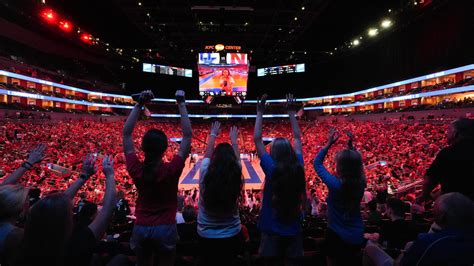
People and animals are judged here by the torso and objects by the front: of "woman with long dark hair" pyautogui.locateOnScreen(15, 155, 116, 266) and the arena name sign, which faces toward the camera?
the arena name sign

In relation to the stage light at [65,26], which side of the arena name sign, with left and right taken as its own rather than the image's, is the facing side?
right

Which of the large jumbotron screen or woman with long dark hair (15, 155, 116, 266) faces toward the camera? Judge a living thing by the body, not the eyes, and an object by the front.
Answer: the large jumbotron screen

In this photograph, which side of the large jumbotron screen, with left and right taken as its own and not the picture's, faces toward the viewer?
front

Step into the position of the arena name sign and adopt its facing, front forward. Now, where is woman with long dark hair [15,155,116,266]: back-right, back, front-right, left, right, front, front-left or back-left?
front

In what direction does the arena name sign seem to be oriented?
toward the camera

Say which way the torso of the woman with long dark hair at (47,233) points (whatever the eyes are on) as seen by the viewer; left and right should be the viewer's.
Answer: facing away from the viewer and to the right of the viewer

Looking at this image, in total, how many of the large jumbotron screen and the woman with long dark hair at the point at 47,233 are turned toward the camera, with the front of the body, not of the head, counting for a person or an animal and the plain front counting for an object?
1

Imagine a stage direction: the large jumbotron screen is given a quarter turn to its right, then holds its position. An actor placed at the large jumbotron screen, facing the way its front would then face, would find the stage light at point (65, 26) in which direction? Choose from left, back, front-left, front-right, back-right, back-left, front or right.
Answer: front

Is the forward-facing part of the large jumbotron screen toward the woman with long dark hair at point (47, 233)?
yes

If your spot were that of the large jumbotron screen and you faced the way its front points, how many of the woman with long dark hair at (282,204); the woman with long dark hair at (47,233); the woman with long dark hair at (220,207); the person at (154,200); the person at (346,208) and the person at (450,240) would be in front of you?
6

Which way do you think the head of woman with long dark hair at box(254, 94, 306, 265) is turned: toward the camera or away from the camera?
away from the camera

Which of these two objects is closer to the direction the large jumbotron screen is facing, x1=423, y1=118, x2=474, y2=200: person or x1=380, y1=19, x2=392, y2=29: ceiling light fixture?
the person

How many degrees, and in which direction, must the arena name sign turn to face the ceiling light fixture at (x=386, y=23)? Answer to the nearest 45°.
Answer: approximately 90° to its left

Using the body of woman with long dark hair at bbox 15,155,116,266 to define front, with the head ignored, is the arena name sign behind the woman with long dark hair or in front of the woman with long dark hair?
in front

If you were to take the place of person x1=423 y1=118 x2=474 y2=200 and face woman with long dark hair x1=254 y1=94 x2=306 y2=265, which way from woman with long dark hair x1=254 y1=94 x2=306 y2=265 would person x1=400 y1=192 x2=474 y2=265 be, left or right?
left

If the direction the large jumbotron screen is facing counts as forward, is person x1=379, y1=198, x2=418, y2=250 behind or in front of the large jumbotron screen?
in front
